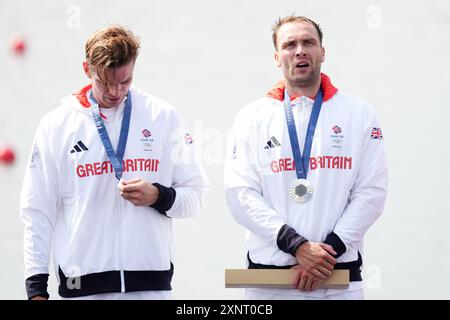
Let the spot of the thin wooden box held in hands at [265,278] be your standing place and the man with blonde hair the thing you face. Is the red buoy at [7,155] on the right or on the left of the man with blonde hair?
right

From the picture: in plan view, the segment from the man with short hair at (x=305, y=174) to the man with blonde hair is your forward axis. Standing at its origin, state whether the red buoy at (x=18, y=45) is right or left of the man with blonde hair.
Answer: right

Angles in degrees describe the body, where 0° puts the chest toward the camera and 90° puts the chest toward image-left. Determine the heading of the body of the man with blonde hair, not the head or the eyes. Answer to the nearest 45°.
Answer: approximately 0°

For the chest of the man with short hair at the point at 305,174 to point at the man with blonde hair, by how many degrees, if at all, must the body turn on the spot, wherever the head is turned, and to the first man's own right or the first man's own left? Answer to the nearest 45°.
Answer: approximately 90° to the first man's own right

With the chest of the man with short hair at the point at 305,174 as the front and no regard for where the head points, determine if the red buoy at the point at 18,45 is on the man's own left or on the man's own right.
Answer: on the man's own right

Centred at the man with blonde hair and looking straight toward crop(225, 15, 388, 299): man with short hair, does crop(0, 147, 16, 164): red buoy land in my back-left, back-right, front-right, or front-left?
back-left

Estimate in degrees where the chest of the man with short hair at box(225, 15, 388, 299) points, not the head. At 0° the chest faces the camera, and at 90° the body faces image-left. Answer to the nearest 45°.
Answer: approximately 0°

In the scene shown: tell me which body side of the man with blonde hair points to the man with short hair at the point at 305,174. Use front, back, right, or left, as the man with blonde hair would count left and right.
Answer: left

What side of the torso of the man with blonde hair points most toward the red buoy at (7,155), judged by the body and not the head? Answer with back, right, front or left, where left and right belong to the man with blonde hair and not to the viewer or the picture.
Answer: back

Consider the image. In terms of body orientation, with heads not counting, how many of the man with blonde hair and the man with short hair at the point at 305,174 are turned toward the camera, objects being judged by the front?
2
